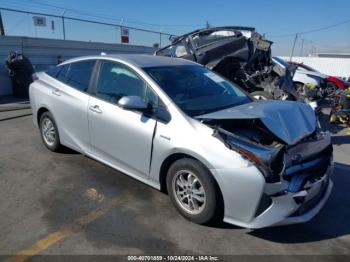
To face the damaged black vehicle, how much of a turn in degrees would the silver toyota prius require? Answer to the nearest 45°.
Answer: approximately 135° to its left

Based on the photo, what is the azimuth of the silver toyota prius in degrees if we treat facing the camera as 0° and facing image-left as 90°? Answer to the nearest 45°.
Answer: approximately 315°
